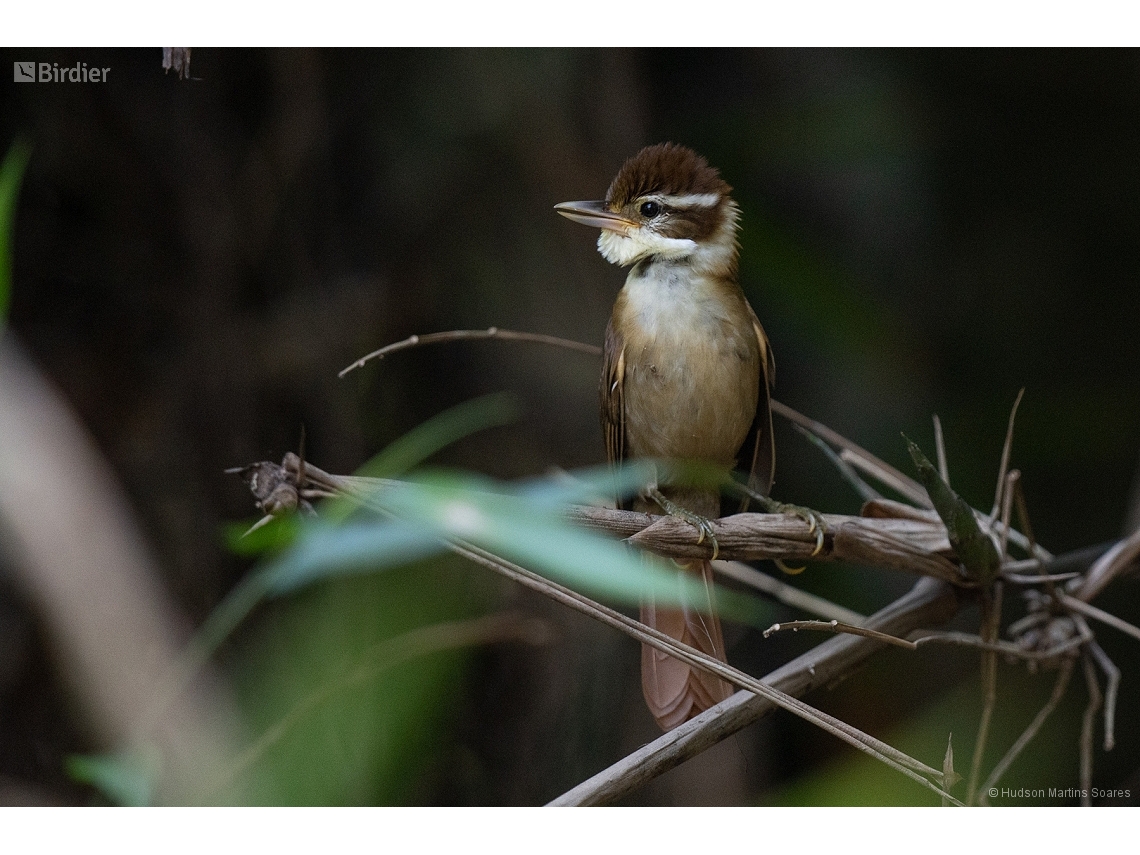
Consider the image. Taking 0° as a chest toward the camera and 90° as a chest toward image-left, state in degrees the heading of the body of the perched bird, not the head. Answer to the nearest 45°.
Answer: approximately 0°
